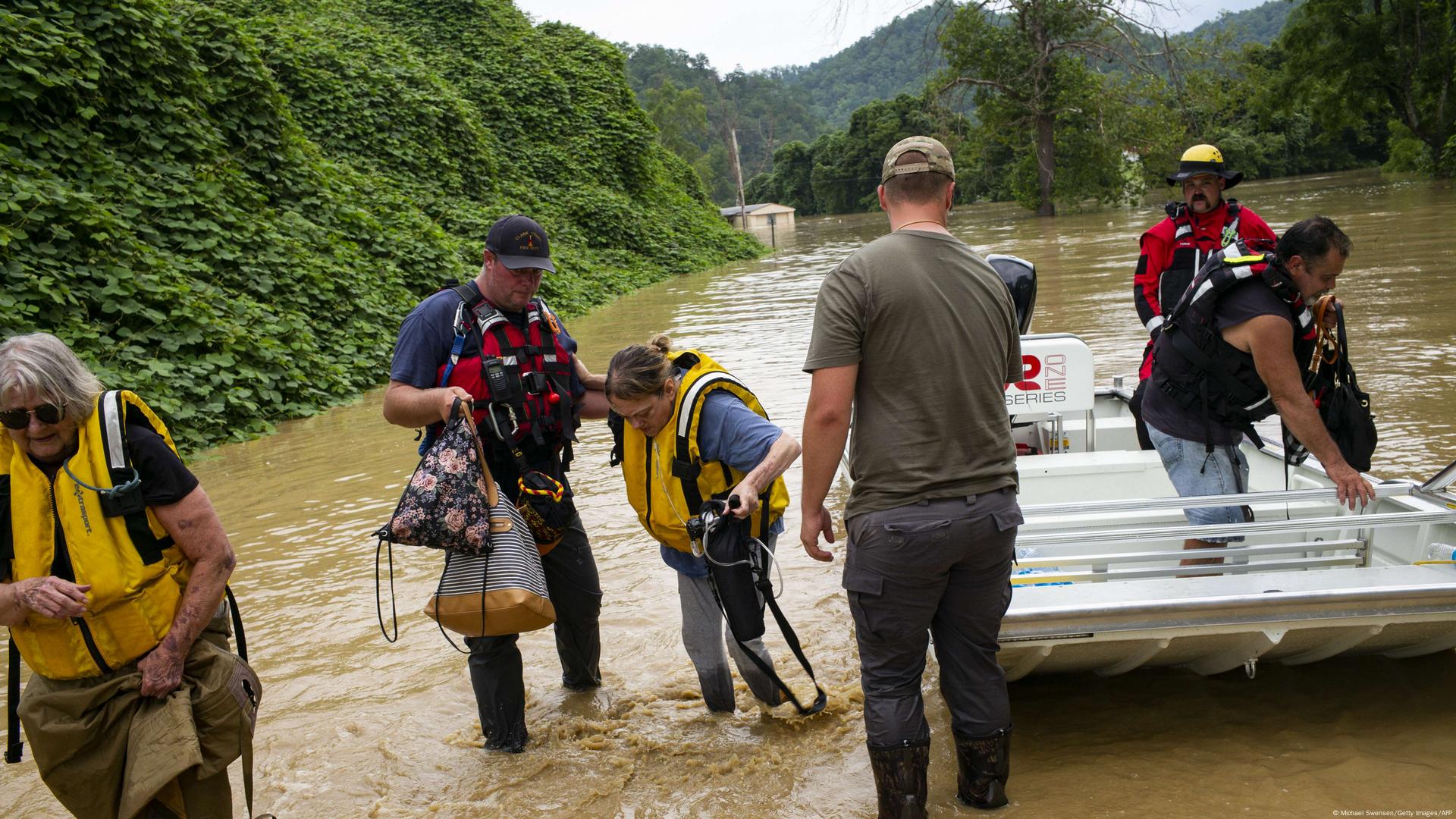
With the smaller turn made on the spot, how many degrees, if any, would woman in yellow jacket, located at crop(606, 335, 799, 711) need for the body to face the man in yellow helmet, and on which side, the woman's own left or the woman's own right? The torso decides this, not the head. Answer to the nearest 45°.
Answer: approximately 180°

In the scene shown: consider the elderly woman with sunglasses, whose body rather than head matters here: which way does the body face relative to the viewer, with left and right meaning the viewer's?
facing the viewer and to the left of the viewer

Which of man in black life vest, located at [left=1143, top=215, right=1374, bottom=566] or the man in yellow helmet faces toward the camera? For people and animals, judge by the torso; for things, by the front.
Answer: the man in yellow helmet

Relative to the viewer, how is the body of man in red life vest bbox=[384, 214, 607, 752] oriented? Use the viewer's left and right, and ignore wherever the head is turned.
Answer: facing the viewer and to the right of the viewer

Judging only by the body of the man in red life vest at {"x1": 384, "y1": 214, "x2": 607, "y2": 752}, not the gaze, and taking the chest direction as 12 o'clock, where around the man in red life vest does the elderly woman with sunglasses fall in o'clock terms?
The elderly woman with sunglasses is roughly at 3 o'clock from the man in red life vest.

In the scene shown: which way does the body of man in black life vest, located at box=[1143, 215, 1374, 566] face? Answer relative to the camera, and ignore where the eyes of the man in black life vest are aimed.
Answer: to the viewer's right

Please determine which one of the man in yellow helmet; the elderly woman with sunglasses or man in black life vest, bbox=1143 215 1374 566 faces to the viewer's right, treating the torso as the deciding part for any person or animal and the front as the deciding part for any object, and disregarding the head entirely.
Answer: the man in black life vest

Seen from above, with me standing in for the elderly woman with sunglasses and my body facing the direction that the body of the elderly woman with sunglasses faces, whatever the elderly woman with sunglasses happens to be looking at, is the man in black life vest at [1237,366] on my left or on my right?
on my left

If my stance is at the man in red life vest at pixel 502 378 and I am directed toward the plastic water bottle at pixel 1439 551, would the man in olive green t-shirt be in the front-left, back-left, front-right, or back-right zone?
front-right

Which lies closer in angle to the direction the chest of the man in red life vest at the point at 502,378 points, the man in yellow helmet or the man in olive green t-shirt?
the man in olive green t-shirt

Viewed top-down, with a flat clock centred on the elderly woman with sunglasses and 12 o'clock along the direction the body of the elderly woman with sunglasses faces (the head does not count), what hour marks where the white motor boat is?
The white motor boat is roughly at 8 o'clock from the elderly woman with sunglasses.

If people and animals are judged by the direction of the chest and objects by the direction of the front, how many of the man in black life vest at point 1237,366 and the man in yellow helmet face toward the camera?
1

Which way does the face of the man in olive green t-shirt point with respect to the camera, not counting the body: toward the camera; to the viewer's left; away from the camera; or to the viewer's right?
away from the camera

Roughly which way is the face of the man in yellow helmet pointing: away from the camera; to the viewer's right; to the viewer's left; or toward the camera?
toward the camera

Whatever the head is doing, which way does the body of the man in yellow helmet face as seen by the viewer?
toward the camera

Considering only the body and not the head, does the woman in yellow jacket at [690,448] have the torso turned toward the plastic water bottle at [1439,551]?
no

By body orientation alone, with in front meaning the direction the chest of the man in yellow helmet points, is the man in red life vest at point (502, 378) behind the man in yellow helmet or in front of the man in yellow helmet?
in front
